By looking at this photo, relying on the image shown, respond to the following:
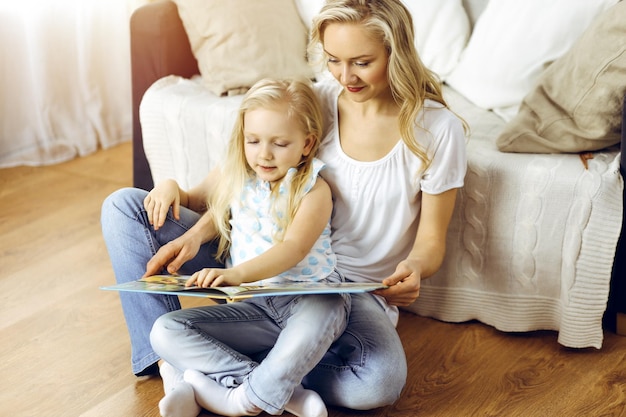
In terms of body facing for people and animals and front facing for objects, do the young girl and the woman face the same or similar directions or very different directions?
same or similar directions

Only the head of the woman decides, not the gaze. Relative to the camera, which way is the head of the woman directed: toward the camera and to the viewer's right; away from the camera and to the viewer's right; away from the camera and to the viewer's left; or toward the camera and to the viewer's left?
toward the camera and to the viewer's left

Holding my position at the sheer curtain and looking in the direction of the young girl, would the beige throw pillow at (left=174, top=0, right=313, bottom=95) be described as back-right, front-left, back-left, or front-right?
front-left

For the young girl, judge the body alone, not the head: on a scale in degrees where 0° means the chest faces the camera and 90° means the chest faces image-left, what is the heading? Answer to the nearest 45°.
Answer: approximately 45°

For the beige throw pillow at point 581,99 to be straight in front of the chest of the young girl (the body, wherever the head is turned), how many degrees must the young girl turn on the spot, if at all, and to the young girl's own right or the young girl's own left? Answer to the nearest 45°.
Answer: approximately 180°

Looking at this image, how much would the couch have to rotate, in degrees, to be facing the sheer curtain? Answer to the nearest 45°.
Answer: approximately 90° to its right

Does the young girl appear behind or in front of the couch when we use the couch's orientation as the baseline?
in front

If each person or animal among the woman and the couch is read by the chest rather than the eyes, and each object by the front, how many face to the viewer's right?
0

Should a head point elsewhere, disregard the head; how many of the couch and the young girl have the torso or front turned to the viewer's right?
0

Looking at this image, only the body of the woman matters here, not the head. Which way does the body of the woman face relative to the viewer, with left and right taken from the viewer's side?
facing the viewer and to the left of the viewer

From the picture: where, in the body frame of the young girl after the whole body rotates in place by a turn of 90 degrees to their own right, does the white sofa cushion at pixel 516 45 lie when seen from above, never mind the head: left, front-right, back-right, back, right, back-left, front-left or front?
right

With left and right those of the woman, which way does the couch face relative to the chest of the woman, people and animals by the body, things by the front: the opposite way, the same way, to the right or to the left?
the same way

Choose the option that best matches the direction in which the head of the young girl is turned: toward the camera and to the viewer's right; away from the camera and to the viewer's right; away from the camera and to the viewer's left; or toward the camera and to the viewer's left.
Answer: toward the camera and to the viewer's left

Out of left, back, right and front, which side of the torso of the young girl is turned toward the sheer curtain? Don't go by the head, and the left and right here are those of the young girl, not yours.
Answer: right
